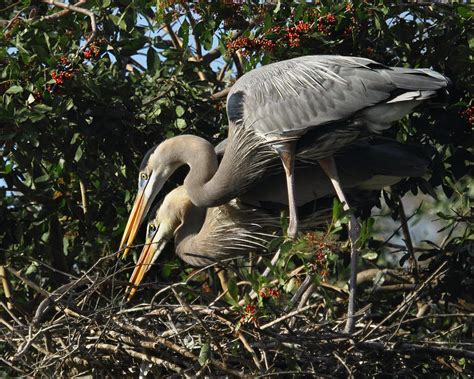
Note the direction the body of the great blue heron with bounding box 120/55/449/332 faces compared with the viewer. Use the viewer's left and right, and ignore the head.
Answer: facing to the left of the viewer

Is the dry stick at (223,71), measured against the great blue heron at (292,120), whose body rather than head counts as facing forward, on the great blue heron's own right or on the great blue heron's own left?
on the great blue heron's own right

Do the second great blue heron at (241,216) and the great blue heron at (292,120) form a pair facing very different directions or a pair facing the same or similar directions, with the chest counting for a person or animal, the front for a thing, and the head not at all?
same or similar directions

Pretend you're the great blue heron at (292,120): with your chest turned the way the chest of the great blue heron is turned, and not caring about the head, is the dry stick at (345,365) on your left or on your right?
on your left

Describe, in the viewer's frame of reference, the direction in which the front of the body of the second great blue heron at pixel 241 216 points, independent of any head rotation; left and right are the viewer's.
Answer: facing to the left of the viewer

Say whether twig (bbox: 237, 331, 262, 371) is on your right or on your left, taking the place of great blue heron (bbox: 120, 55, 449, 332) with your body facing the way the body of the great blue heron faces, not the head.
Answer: on your left

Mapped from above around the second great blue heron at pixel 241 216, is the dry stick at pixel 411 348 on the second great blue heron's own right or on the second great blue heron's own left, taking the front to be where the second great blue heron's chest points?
on the second great blue heron's own left

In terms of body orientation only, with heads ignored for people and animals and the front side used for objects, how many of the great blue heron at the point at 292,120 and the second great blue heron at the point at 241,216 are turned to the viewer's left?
2

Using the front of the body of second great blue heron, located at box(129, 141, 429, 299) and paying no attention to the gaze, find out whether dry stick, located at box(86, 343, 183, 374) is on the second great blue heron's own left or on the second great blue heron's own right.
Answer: on the second great blue heron's own left

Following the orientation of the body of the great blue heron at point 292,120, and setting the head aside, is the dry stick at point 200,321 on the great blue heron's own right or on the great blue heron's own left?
on the great blue heron's own left

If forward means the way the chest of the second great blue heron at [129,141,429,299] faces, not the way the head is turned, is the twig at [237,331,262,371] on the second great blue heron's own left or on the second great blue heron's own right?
on the second great blue heron's own left

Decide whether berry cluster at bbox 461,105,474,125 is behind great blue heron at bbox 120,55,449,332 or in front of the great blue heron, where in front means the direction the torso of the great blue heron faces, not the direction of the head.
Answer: behind

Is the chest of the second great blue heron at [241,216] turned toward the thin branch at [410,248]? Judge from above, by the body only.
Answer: no
